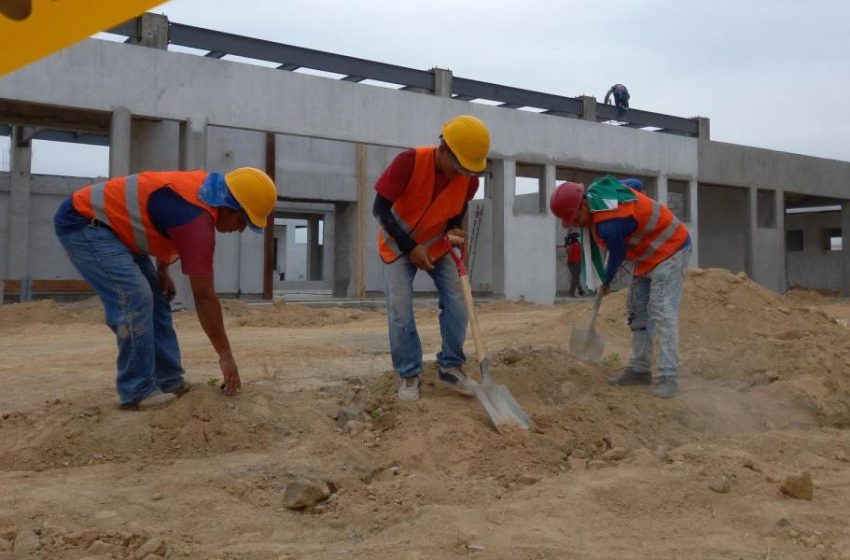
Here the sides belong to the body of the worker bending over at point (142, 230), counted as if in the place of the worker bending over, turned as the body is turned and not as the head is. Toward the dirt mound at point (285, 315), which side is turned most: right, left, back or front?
left

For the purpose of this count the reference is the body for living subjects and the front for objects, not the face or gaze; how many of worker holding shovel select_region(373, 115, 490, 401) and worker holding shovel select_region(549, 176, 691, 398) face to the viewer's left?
1

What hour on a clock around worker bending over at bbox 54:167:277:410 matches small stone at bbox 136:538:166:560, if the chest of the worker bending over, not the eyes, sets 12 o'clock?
The small stone is roughly at 3 o'clock from the worker bending over.

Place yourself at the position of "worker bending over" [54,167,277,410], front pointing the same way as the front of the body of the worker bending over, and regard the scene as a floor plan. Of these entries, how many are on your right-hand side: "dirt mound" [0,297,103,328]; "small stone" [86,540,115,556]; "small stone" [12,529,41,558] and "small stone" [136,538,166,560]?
3

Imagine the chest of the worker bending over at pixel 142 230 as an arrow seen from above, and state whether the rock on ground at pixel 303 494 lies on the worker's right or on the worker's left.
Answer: on the worker's right

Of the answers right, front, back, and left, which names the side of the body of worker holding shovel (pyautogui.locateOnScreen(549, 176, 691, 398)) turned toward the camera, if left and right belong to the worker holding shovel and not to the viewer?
left

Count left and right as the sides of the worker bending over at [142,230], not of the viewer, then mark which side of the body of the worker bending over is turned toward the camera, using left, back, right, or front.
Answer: right

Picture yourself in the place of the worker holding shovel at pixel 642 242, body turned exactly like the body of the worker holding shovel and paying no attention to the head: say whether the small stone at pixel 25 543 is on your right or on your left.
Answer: on your left

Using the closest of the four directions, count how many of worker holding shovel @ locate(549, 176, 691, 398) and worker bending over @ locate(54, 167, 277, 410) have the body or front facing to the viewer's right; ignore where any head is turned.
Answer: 1

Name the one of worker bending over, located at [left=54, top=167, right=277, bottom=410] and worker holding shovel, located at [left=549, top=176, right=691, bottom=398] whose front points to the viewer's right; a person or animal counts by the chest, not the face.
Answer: the worker bending over

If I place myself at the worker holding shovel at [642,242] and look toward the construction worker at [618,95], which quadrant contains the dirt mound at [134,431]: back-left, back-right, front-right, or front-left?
back-left

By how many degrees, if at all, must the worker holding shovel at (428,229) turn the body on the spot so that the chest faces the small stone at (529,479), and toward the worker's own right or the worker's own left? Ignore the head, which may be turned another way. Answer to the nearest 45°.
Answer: approximately 45° to the worker's own right
